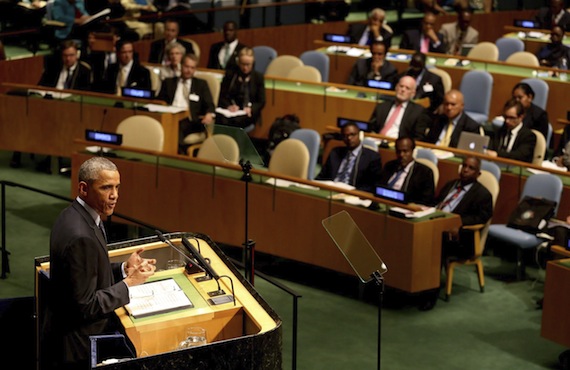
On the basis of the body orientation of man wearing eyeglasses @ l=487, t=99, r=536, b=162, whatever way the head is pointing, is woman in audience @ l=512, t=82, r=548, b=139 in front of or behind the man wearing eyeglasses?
behind

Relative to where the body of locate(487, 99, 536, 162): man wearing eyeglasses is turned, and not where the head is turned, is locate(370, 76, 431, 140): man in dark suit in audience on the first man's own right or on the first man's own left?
on the first man's own right

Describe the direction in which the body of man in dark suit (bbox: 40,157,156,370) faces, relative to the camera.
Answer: to the viewer's right

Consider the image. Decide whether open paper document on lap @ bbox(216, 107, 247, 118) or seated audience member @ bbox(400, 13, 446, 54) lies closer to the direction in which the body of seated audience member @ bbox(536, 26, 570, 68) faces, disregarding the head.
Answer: the open paper document on lap

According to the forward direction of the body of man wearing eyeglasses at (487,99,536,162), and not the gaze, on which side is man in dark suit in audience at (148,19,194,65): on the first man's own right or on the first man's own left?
on the first man's own right

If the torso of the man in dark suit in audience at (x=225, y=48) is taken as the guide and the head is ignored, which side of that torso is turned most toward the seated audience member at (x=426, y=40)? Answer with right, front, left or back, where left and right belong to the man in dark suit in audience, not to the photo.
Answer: left

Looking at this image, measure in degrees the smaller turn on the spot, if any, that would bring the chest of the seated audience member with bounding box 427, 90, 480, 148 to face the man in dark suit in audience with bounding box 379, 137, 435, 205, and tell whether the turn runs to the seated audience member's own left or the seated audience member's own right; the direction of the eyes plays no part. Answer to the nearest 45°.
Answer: approximately 45° to the seated audience member's own left

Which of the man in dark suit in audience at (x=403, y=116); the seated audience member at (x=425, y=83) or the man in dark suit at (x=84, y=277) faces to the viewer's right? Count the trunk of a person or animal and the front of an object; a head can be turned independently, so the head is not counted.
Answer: the man in dark suit

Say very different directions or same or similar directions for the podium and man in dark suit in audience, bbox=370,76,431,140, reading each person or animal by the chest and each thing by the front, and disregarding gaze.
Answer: very different directions

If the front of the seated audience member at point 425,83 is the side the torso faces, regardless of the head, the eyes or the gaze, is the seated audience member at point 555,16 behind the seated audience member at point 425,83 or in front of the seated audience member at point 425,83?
behind
